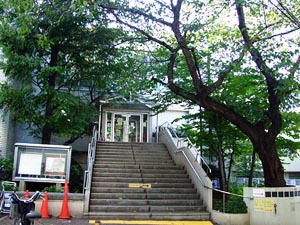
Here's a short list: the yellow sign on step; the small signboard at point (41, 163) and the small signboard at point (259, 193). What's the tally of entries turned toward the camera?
3

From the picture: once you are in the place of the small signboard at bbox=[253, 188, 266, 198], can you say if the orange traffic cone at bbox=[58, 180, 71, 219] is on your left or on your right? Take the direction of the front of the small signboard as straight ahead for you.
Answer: on your right

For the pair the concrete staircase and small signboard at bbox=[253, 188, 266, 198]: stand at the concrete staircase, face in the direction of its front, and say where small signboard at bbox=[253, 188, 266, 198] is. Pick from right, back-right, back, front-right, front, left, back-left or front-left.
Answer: front-left

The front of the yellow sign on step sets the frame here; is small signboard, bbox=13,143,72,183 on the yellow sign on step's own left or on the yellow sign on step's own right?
on the yellow sign on step's own right

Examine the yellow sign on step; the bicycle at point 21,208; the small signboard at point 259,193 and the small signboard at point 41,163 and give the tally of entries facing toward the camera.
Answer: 3

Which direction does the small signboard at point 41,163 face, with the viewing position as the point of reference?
facing the viewer

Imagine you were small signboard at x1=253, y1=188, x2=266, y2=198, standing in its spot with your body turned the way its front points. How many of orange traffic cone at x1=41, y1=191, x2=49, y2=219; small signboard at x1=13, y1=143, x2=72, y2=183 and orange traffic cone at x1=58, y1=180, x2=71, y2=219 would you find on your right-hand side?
3

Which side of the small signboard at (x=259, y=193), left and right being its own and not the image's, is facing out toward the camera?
front

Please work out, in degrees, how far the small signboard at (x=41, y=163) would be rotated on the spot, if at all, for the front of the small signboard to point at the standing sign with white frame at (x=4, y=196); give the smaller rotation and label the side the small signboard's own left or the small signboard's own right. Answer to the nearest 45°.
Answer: approximately 45° to the small signboard's own right

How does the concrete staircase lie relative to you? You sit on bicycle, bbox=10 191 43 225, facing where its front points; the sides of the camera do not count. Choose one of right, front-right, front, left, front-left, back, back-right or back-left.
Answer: right

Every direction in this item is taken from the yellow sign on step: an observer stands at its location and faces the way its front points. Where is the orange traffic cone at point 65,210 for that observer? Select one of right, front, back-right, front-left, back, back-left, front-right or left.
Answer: front-right

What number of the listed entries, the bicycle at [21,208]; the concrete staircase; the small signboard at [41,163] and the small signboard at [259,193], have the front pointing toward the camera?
3

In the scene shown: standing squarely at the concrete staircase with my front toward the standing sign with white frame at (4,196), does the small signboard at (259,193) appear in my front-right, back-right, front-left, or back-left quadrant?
back-left

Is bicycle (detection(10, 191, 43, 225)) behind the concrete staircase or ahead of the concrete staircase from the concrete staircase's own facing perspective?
ahead

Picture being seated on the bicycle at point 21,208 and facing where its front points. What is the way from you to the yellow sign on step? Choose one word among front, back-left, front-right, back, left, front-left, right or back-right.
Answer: right

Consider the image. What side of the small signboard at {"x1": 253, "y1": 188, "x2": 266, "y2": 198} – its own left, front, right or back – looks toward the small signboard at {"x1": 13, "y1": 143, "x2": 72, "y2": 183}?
right

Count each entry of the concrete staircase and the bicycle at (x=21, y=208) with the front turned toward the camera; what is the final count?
1
